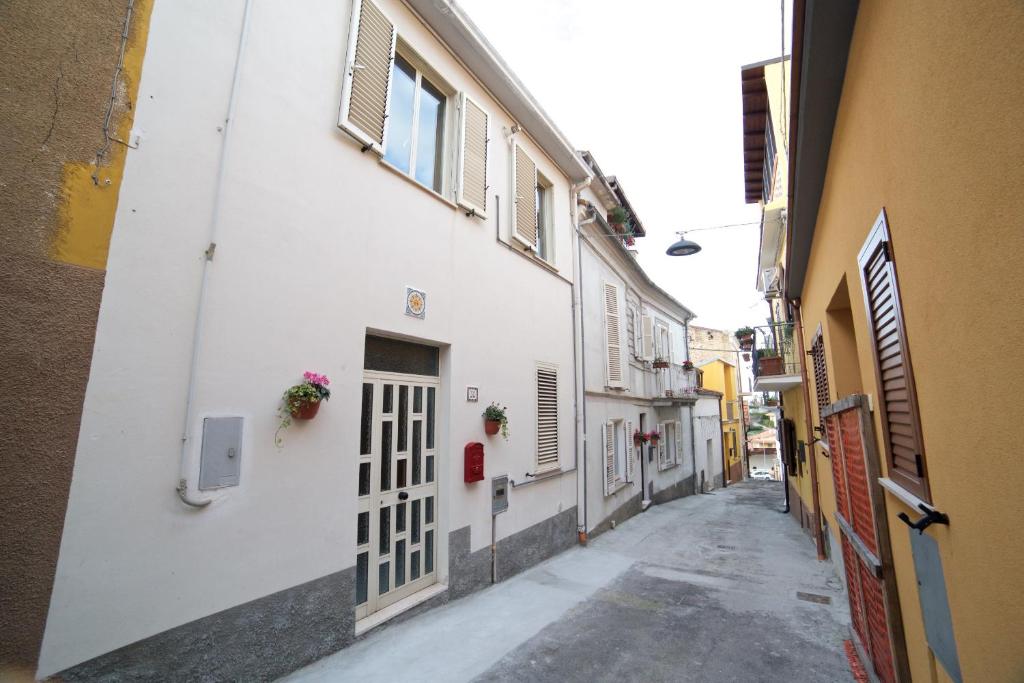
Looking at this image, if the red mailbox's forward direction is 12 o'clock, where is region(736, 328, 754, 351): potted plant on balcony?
The potted plant on balcony is roughly at 9 o'clock from the red mailbox.

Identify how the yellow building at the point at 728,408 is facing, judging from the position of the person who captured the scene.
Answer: facing the viewer and to the right of the viewer

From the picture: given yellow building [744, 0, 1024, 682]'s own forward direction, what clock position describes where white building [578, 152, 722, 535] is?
The white building is roughly at 2 o'clock from the yellow building.

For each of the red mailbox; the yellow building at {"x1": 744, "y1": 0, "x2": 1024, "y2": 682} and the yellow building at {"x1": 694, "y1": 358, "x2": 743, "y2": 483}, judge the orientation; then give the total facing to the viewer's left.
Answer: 1

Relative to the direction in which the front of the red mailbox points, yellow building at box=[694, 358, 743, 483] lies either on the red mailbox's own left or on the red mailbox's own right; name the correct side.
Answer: on the red mailbox's own left

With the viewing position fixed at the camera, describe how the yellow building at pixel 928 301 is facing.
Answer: facing to the left of the viewer

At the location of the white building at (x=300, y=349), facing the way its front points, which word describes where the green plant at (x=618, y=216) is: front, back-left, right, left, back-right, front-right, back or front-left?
left

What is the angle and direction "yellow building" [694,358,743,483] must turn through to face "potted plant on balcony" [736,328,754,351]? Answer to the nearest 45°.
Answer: approximately 45° to its right
